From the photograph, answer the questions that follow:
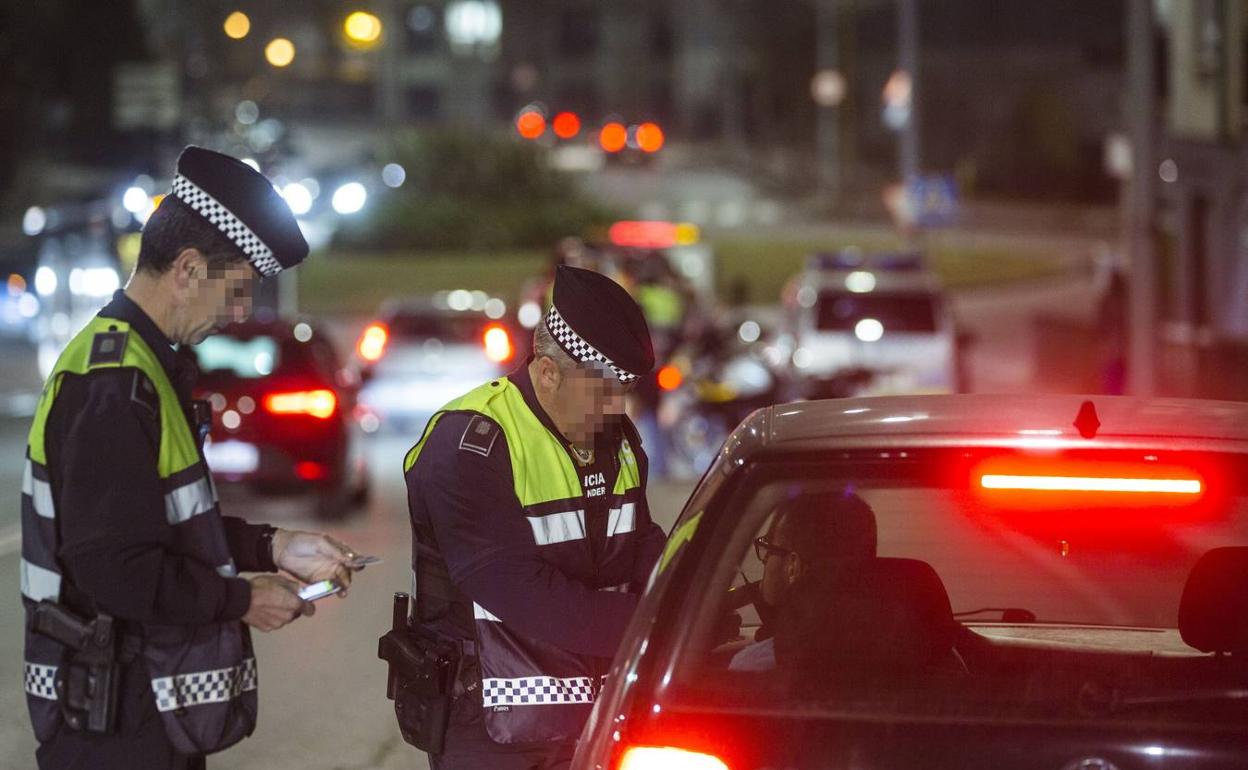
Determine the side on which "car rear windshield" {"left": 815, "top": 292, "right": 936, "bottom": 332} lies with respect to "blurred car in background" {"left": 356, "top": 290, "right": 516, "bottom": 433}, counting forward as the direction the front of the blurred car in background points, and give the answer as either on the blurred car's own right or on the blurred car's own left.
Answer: on the blurred car's own right

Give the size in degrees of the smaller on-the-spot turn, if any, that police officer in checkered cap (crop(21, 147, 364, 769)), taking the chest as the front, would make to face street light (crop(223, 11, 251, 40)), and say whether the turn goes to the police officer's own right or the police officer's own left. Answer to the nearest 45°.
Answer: approximately 90° to the police officer's own left

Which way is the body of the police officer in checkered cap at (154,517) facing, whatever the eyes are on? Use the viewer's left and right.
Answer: facing to the right of the viewer

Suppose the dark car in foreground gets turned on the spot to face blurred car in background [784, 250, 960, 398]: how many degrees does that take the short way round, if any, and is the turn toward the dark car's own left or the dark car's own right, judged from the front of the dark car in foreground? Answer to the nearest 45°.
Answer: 0° — it already faces it

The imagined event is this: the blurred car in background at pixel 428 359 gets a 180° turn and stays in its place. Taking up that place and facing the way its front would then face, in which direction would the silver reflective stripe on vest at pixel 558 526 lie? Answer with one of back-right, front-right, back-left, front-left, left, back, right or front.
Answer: front

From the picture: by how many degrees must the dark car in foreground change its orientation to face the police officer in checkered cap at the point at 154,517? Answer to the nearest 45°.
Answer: approximately 90° to its left

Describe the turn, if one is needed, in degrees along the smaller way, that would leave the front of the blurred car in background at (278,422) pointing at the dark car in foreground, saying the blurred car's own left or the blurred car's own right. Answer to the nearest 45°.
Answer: approximately 180°

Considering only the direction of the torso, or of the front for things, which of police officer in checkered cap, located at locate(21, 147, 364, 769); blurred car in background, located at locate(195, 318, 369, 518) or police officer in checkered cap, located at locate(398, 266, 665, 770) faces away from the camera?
the blurred car in background

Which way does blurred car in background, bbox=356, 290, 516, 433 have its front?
away from the camera

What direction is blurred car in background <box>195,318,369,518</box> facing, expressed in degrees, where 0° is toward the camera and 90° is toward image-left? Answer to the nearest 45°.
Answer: approximately 180°

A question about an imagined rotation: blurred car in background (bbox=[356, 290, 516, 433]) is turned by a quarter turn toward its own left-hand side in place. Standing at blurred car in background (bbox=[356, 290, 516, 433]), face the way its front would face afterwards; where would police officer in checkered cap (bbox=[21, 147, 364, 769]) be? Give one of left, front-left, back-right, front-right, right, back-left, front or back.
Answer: left

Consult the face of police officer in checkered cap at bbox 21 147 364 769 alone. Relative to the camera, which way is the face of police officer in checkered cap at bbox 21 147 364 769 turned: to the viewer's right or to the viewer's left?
to the viewer's right

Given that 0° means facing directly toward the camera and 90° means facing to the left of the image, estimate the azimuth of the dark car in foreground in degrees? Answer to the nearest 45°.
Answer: approximately 180°
